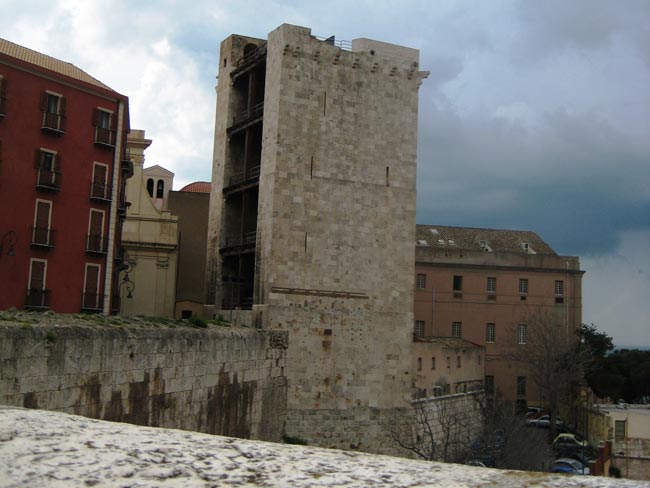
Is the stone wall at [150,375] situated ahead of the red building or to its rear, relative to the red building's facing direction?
ahead

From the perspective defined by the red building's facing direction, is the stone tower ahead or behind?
ahead

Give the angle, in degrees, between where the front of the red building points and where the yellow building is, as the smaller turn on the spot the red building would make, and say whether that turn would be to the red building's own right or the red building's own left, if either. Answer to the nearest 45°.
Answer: approximately 90° to the red building's own left

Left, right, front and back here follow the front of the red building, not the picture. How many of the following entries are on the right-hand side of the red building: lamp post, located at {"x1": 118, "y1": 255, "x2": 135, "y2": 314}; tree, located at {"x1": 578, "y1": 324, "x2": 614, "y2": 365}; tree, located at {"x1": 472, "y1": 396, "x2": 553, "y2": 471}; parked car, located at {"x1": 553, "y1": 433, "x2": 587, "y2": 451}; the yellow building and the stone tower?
0

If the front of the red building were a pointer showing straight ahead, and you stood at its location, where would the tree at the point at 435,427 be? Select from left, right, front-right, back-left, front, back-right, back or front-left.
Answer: front-left

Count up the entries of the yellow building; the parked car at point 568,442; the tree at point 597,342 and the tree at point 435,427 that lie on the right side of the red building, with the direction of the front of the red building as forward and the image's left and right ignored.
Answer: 0

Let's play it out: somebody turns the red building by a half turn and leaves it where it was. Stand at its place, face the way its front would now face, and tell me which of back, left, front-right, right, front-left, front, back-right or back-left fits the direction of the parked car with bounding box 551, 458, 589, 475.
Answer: back-right

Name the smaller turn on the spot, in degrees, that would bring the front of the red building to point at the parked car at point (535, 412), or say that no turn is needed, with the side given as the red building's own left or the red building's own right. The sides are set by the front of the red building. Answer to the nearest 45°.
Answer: approximately 90° to the red building's own left

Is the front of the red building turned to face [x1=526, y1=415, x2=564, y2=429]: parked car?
no

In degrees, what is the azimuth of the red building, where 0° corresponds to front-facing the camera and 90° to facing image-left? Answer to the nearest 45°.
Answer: approximately 315°

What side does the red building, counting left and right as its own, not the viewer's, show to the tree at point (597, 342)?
left

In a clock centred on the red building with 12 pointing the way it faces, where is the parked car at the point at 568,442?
The parked car is roughly at 10 o'clock from the red building.

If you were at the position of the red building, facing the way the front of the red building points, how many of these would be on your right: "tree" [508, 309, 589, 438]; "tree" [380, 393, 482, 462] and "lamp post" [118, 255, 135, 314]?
0

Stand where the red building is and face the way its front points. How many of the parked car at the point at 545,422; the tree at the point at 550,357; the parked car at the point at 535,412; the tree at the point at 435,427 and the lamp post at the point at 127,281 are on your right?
0
